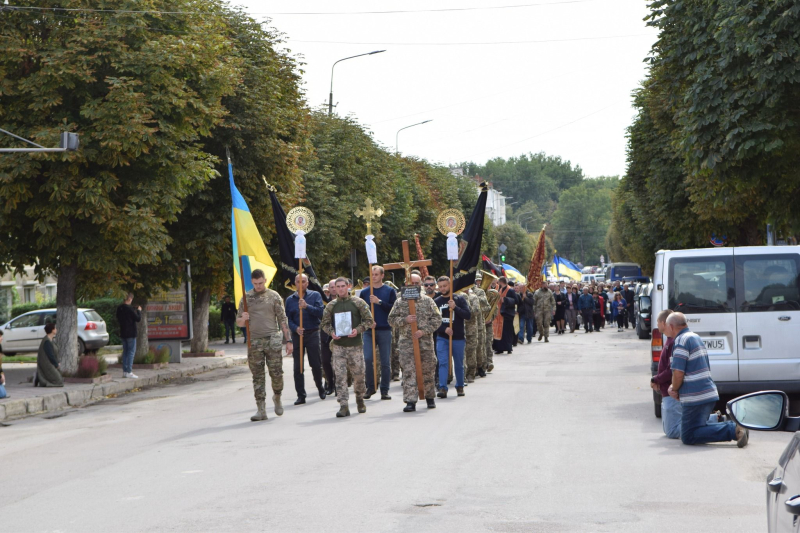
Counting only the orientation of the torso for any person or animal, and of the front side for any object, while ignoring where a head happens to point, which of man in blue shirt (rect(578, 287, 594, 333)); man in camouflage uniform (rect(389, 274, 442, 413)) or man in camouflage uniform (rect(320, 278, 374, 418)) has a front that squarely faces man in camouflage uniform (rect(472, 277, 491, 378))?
the man in blue shirt

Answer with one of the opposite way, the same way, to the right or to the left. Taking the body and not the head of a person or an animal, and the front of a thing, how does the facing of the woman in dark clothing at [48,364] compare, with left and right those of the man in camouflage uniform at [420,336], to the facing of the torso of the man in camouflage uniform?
to the left

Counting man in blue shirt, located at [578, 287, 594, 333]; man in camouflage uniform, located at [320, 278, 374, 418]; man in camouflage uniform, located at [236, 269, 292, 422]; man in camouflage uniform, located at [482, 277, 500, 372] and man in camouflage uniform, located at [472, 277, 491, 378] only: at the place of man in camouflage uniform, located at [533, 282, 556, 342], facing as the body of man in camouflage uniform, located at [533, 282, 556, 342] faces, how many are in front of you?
4

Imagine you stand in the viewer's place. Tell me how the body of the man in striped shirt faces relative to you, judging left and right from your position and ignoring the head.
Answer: facing to the left of the viewer

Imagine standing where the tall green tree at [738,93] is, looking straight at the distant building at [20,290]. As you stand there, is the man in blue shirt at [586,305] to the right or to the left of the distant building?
right

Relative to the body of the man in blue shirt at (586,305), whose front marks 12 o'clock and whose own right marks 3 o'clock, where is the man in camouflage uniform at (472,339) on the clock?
The man in camouflage uniform is roughly at 12 o'clock from the man in blue shirt.

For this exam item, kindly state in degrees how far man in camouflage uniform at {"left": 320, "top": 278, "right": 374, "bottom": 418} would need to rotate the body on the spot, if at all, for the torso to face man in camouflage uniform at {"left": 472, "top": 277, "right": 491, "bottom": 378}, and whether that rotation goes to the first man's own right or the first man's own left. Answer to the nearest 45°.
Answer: approximately 135° to the first man's own left
